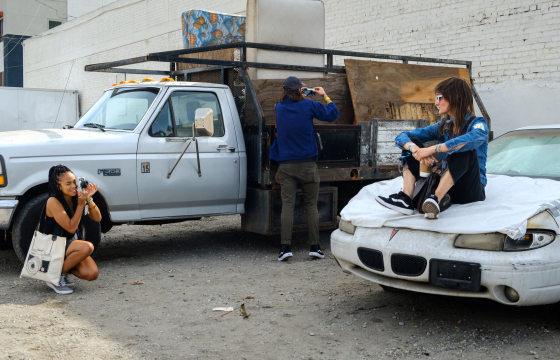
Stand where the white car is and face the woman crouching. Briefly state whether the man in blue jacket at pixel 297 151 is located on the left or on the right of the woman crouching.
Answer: right

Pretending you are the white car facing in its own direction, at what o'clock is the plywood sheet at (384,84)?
The plywood sheet is roughly at 4 o'clock from the white car.

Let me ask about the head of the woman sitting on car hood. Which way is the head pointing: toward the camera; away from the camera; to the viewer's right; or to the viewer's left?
to the viewer's left

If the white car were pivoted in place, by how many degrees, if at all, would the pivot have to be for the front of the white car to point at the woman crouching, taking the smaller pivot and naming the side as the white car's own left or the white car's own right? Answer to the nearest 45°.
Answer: approximately 45° to the white car's own right

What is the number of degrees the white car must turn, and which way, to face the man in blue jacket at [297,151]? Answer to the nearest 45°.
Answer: approximately 90° to its right

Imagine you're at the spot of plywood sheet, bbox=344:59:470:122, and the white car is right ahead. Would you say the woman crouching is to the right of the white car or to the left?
right

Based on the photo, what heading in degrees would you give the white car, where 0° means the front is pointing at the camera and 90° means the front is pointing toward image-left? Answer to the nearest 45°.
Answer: approximately 45°
